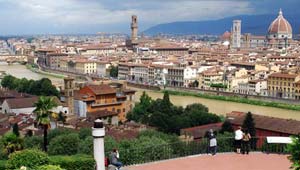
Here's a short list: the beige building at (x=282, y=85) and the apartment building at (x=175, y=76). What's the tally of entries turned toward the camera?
2

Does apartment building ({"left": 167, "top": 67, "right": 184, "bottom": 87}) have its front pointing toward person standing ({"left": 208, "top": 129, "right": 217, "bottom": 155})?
yes

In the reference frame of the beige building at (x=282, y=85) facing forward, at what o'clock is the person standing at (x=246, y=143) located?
The person standing is roughly at 12 o'clock from the beige building.

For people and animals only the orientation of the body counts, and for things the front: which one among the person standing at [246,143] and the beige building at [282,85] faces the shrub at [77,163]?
the beige building

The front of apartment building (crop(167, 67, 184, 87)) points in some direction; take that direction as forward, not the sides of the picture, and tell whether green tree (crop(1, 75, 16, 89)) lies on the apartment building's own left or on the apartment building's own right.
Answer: on the apartment building's own right

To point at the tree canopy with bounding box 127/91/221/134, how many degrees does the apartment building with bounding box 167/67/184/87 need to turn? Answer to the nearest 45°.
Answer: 0° — it already faces it

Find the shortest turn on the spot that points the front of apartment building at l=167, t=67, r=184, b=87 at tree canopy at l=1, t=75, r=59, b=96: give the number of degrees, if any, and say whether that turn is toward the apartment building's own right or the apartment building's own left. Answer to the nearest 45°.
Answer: approximately 45° to the apartment building's own right

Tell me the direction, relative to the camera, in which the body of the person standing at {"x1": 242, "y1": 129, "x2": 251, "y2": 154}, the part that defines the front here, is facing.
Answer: away from the camera

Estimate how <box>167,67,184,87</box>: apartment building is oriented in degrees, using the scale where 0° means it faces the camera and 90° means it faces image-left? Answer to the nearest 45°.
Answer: approximately 0°

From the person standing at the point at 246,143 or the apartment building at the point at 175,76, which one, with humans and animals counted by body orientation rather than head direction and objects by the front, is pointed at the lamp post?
the apartment building

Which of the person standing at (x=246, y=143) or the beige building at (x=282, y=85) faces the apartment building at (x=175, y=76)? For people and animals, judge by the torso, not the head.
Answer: the person standing

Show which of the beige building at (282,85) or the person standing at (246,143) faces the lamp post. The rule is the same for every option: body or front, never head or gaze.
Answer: the beige building
